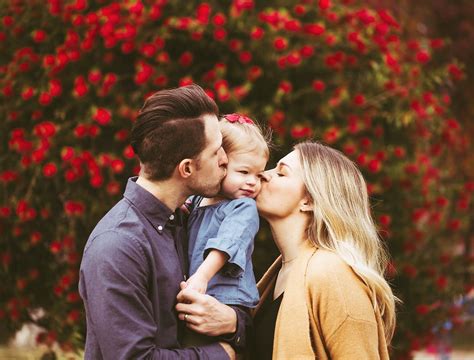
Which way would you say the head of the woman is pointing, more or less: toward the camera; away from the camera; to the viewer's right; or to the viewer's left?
to the viewer's left

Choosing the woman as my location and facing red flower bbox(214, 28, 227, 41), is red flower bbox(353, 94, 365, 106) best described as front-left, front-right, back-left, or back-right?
front-right

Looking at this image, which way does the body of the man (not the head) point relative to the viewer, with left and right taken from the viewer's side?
facing to the right of the viewer

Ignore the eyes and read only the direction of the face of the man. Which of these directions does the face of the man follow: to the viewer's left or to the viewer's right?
to the viewer's right

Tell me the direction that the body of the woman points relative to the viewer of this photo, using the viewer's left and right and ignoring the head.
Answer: facing to the left of the viewer

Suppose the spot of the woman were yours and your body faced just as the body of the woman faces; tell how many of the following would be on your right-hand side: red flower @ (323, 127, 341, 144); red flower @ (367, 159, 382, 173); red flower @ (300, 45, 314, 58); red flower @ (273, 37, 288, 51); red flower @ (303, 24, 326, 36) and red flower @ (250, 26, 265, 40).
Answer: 6

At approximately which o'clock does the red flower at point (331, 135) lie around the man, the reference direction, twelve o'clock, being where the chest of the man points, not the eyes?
The red flower is roughly at 10 o'clock from the man.

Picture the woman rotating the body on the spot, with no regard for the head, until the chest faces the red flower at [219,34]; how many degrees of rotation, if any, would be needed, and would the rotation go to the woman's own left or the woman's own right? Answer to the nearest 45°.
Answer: approximately 90° to the woman's own right

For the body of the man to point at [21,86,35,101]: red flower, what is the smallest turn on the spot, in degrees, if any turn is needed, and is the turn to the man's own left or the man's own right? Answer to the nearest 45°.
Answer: approximately 90° to the man's own left

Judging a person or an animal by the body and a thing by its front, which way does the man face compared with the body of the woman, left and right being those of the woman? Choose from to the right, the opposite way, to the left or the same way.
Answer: the opposite way

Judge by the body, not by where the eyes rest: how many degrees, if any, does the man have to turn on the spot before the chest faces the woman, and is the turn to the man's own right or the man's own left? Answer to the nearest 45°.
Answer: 0° — they already face them

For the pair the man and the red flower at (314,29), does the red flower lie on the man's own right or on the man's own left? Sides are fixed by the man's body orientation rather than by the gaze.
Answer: on the man's own left

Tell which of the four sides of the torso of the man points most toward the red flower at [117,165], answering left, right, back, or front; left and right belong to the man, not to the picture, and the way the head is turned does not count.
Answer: left

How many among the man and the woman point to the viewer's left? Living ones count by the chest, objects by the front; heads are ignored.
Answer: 1

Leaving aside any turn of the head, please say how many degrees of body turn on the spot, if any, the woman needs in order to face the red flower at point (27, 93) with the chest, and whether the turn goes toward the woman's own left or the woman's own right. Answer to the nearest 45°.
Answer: approximately 45° to the woman's own right
